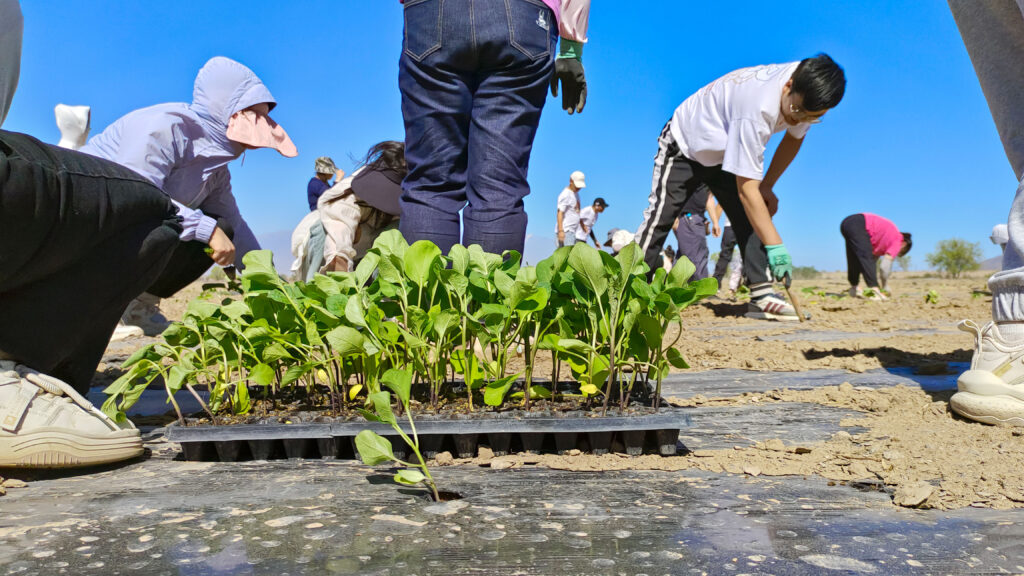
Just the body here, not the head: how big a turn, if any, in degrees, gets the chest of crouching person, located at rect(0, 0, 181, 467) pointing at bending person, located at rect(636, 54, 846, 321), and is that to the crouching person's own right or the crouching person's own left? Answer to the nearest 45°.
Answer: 0° — they already face them

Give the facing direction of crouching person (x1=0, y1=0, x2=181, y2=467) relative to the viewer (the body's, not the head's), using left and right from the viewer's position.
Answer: facing to the right of the viewer

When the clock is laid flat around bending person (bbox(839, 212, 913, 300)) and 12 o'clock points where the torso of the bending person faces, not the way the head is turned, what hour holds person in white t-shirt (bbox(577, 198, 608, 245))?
The person in white t-shirt is roughly at 7 o'clock from the bending person.

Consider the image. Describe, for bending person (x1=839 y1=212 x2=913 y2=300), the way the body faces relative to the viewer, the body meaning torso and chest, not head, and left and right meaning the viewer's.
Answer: facing to the right of the viewer

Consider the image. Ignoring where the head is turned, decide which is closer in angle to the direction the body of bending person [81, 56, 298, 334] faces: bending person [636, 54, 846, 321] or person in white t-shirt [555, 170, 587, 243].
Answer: the bending person

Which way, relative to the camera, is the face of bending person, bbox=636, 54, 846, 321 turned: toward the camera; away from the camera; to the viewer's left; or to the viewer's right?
to the viewer's right

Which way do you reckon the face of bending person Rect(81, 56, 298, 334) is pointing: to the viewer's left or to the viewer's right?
to the viewer's right

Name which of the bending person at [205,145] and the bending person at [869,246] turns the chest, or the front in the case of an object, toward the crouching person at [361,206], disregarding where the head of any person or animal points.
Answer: the bending person at [205,145]

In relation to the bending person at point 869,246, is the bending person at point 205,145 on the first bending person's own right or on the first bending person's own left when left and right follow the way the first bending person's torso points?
on the first bending person's own right

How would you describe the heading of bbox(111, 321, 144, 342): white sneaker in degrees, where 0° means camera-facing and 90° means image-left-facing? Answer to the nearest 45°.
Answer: approximately 270°

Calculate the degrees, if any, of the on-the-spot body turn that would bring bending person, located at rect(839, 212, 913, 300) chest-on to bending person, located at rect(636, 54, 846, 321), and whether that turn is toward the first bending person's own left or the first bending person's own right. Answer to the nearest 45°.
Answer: approximately 90° to the first bending person's own right

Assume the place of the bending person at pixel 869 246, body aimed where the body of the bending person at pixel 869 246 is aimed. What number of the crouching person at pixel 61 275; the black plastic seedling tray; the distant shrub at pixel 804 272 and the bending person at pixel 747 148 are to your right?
3

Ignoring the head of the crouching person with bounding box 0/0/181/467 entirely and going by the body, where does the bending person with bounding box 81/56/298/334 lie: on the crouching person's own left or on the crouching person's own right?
on the crouching person's own left
